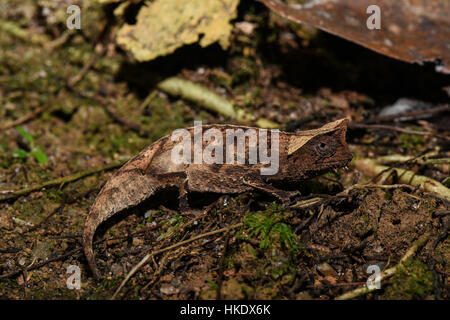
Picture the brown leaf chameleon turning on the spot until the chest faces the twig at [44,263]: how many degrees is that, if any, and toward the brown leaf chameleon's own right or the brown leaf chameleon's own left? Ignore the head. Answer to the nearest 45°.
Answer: approximately 180°

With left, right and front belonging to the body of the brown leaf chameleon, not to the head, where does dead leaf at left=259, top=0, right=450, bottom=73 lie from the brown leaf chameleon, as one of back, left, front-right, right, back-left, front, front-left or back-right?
front-left

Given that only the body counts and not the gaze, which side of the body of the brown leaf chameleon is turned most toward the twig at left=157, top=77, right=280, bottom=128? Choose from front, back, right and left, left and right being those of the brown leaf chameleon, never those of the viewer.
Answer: left

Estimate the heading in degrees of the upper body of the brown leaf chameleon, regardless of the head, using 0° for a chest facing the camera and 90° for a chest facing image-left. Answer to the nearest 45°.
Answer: approximately 270°

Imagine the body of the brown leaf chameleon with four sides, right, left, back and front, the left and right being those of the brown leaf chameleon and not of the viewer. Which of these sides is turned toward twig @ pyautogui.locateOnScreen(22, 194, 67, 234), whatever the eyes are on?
back

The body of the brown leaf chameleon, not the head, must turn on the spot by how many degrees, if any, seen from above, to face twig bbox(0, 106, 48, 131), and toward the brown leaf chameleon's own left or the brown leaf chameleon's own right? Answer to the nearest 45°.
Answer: approximately 135° to the brown leaf chameleon's own left
